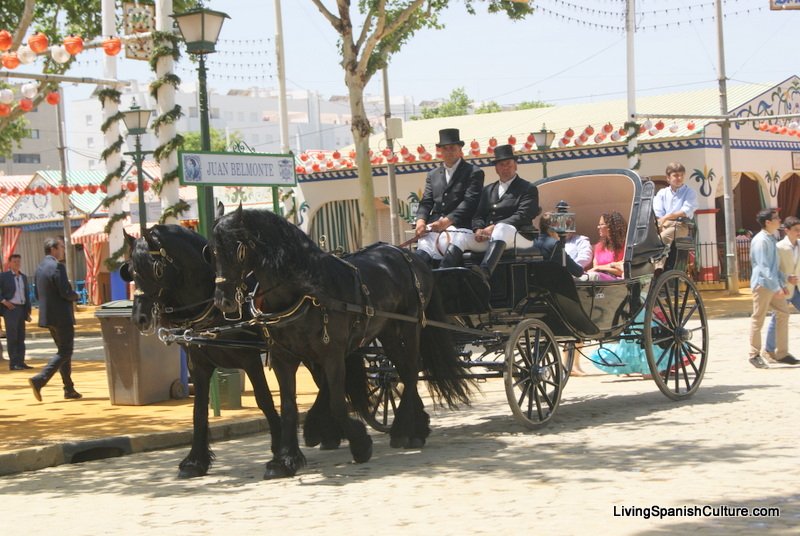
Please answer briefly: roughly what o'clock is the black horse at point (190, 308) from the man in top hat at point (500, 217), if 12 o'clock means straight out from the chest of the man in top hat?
The black horse is roughly at 12 o'clock from the man in top hat.

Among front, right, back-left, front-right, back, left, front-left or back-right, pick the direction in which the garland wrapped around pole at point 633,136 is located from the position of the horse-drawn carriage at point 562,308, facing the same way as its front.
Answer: back-right

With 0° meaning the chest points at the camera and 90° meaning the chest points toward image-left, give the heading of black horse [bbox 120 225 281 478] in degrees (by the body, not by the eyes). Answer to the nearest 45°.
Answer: approximately 45°

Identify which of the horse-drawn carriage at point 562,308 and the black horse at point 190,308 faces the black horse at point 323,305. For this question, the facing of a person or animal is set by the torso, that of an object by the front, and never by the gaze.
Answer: the horse-drawn carriage

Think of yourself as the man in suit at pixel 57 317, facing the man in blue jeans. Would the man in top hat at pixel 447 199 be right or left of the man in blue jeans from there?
right

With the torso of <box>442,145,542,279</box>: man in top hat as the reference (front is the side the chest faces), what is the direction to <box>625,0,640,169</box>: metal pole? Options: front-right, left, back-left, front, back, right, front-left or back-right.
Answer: back-right

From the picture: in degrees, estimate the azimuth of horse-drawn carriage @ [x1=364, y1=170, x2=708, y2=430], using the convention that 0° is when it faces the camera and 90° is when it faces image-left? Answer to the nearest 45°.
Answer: approximately 45°

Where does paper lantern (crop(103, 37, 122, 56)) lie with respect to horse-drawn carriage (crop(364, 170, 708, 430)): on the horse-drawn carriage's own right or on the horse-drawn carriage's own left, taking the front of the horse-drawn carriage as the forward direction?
on the horse-drawn carriage's own right

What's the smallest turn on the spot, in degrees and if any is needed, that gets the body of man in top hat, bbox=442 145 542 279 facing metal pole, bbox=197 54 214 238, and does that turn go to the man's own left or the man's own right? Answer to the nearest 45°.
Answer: approximately 90° to the man's own right

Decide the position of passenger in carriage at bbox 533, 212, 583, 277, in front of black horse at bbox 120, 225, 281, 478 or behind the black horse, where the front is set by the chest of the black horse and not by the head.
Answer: behind

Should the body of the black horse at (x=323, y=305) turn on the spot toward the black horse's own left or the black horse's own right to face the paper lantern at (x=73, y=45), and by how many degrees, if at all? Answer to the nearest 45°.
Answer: approximately 90° to the black horse's own right

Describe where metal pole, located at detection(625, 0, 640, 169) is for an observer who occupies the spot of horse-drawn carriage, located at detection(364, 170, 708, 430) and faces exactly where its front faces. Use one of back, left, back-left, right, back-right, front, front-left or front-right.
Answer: back-right
